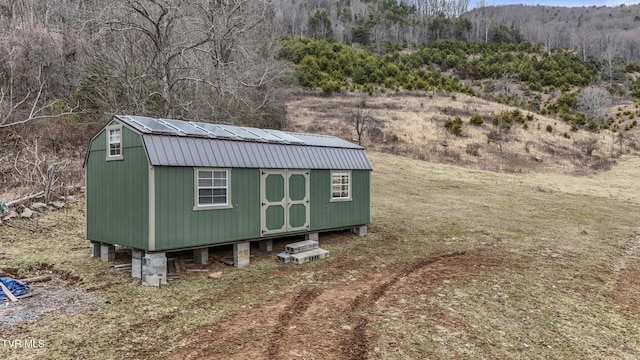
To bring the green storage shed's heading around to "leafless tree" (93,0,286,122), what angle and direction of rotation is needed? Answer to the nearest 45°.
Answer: approximately 135° to its left

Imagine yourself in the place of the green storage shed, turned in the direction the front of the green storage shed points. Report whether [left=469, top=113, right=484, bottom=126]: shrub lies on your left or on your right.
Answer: on your left

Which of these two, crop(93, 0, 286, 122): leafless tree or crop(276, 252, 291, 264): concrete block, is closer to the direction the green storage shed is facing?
the concrete block

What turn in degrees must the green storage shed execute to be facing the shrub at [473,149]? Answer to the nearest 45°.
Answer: approximately 90° to its left

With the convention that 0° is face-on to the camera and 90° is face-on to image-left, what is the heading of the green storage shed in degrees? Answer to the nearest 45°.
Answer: approximately 315°

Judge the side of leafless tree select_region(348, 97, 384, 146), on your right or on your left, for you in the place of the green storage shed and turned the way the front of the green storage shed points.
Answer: on your left
